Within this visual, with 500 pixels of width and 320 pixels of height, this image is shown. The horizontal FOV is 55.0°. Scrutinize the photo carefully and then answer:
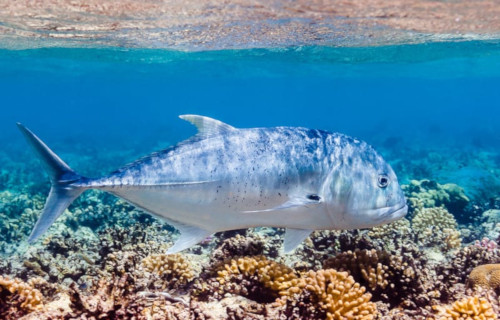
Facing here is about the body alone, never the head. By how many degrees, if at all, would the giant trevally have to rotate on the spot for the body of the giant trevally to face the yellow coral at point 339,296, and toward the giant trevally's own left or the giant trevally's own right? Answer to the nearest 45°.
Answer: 0° — it already faces it

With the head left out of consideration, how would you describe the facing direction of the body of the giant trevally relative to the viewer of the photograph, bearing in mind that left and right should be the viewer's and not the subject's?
facing to the right of the viewer

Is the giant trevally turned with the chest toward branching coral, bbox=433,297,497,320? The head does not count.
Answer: yes

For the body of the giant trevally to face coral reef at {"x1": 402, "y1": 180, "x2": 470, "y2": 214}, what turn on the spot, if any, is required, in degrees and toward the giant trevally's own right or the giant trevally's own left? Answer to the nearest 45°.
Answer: approximately 45° to the giant trevally's own left

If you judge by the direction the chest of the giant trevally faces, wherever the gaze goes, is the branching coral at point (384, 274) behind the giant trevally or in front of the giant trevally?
in front
